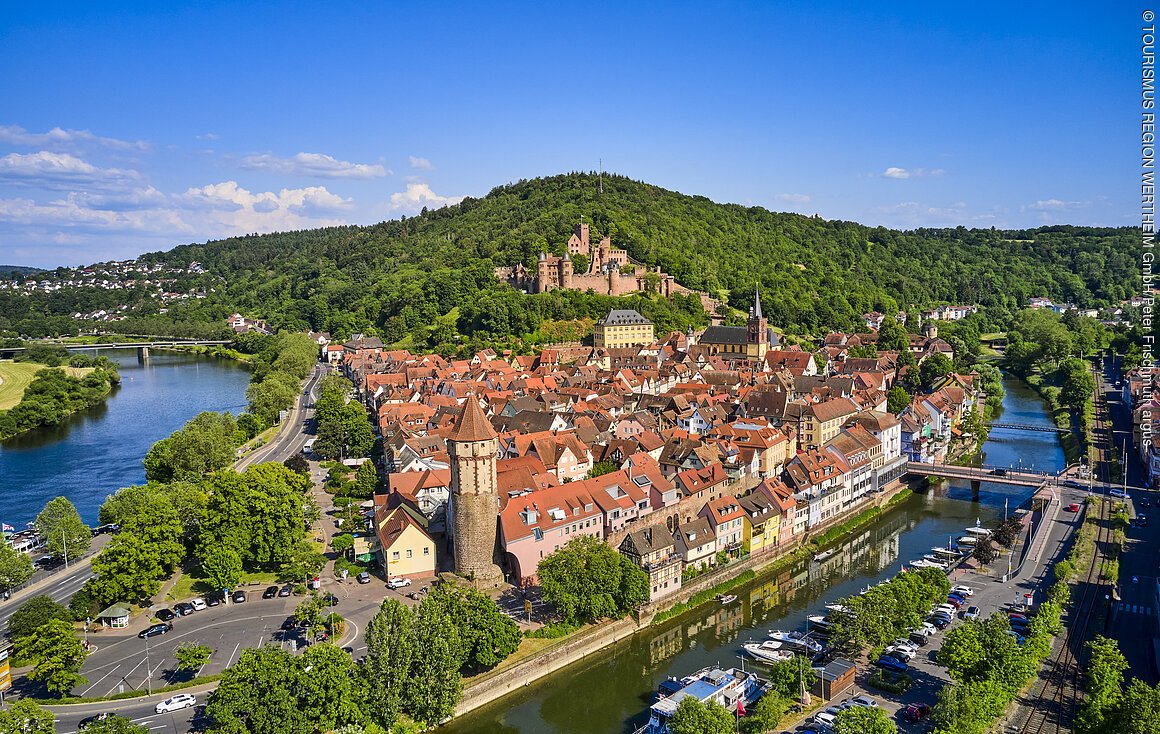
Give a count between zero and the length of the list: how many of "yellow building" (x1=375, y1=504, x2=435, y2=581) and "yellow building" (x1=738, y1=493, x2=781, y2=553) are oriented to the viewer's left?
0

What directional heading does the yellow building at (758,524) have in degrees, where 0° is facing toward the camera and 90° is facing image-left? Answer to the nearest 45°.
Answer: approximately 315°

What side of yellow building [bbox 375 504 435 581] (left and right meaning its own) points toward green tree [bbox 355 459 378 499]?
back

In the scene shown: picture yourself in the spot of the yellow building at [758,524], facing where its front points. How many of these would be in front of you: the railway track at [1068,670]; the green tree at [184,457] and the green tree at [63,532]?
1

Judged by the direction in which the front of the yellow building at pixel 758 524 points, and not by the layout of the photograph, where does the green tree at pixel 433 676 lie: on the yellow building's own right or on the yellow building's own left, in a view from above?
on the yellow building's own right

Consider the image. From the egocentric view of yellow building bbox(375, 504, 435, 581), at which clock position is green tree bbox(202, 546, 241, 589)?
The green tree is roughly at 3 o'clock from the yellow building.

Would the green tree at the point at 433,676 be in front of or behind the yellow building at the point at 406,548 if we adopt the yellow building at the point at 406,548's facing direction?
in front

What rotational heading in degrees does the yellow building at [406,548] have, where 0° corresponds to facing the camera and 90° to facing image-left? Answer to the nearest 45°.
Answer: approximately 0°

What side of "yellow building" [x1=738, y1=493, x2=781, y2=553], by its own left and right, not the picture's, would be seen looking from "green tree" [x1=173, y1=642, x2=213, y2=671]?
right

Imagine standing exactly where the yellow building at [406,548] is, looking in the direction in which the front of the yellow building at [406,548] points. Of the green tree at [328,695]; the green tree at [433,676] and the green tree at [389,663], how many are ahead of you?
3

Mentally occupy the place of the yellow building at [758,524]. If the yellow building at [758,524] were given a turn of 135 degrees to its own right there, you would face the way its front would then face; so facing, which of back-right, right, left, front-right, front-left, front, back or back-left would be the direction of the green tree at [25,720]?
front-left

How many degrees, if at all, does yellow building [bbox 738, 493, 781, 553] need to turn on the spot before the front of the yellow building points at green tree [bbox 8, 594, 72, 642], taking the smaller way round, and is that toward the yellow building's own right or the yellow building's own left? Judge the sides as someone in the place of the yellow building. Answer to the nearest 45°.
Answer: approximately 90° to the yellow building's own right

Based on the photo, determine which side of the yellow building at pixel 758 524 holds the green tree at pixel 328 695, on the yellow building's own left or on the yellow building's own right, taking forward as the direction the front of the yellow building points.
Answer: on the yellow building's own right
